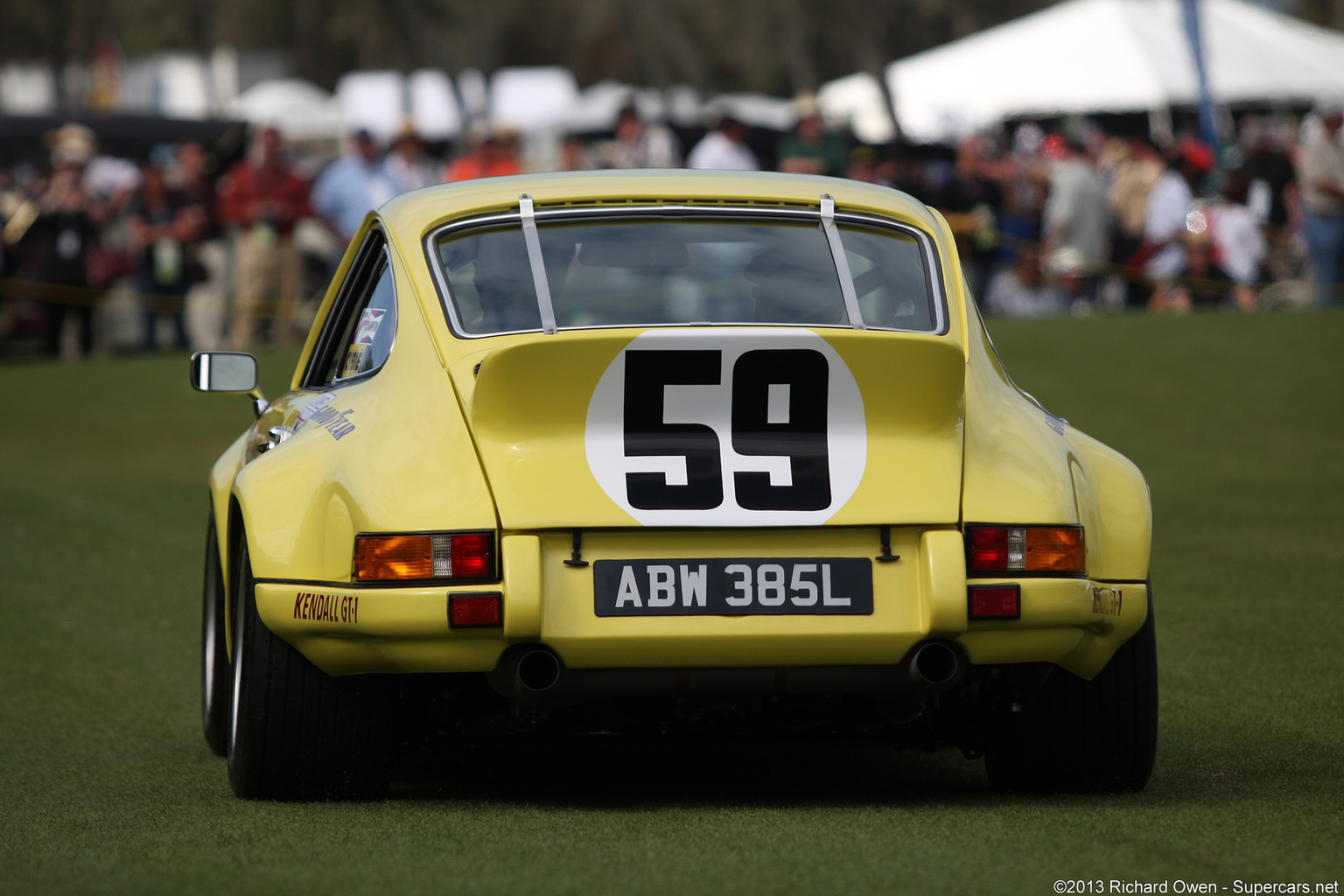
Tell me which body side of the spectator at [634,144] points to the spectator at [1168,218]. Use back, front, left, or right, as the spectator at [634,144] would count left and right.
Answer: left

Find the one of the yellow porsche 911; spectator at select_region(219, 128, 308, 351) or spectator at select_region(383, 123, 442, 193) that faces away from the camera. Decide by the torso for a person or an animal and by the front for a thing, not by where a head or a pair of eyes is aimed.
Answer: the yellow porsche 911

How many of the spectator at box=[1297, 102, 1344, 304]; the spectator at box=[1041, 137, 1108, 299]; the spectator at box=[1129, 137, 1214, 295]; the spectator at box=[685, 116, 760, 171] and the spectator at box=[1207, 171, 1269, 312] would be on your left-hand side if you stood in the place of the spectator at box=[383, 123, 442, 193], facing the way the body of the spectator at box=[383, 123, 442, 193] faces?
5

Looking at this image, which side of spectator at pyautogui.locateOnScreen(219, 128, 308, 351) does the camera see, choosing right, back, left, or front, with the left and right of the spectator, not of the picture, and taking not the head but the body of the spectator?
front

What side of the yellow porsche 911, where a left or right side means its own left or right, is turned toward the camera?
back

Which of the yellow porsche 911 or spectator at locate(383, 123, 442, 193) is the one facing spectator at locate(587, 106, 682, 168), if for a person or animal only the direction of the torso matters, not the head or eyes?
the yellow porsche 911

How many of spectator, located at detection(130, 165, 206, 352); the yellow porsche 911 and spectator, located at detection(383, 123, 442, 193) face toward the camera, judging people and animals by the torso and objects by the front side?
2

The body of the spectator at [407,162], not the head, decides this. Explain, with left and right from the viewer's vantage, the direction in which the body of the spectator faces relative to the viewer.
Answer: facing the viewer

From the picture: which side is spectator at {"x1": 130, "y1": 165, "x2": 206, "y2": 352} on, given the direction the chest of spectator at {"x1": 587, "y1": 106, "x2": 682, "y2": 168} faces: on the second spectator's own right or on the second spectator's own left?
on the second spectator's own right

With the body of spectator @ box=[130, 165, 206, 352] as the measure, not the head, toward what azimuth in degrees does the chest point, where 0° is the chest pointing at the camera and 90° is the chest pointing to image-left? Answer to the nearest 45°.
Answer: approximately 0°
